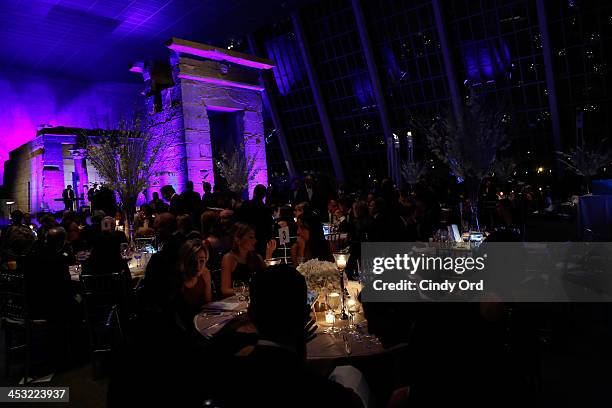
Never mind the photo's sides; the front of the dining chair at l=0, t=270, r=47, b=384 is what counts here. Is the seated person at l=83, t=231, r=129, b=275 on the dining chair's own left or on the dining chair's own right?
on the dining chair's own right

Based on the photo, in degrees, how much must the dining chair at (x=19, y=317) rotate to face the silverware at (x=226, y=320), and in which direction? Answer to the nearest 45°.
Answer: approximately 90° to its right

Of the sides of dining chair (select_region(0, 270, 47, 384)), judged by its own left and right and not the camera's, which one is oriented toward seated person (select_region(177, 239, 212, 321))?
right

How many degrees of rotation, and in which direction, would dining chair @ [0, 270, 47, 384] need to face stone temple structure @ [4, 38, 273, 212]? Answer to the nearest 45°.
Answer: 0° — it already faces it

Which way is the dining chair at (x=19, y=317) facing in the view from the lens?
facing away from the viewer and to the right of the viewer

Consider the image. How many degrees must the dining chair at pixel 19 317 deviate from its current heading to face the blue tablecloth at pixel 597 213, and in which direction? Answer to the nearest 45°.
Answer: approximately 45° to its right

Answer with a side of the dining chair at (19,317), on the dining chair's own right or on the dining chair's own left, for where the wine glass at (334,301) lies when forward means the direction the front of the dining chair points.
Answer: on the dining chair's own right

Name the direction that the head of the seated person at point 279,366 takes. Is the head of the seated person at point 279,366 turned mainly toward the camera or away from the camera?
away from the camera

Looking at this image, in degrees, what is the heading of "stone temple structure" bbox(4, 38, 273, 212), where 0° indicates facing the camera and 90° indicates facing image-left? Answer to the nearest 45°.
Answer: approximately 315°
